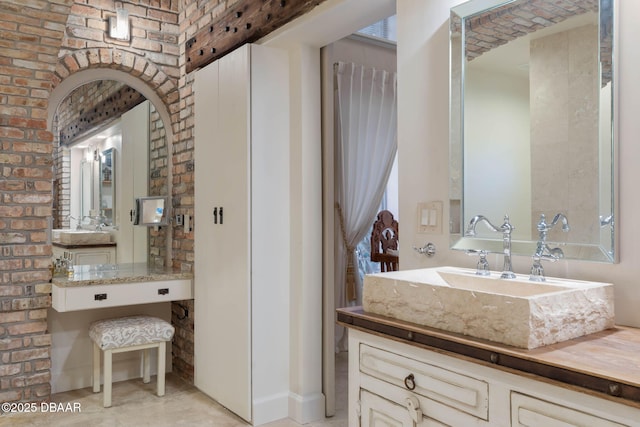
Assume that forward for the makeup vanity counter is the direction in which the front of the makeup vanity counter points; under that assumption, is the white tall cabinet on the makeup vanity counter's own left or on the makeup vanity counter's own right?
on the makeup vanity counter's own left

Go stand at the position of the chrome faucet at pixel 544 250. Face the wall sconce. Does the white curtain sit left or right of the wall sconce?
right

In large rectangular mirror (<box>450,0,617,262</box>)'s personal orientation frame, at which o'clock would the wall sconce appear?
The wall sconce is roughly at 2 o'clock from the large rectangular mirror.

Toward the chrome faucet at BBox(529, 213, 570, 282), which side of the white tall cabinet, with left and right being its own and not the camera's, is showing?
left

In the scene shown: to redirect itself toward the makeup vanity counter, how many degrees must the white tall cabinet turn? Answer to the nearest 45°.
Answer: approximately 90° to its right

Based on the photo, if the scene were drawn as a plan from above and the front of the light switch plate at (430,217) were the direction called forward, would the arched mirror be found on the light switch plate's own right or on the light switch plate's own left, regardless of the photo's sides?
on the light switch plate's own right

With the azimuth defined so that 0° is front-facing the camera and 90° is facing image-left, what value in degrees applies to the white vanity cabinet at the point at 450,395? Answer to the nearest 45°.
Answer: approximately 45°

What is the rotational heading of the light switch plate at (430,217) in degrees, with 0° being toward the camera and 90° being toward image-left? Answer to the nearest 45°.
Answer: approximately 45°

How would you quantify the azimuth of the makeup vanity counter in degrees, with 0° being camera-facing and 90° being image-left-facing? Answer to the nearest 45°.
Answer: approximately 0°

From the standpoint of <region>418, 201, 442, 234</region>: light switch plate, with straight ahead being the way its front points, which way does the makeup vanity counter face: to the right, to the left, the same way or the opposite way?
to the left

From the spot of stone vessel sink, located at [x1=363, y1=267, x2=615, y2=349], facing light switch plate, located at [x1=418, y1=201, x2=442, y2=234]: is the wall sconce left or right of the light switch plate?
left
